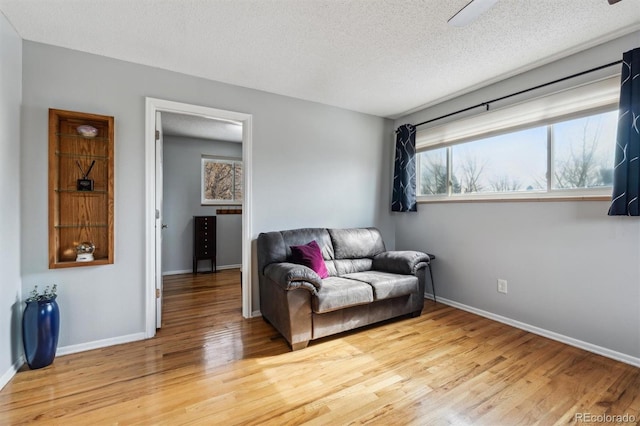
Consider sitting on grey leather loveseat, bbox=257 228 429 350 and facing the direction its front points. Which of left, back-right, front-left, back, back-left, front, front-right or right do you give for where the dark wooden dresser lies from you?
back

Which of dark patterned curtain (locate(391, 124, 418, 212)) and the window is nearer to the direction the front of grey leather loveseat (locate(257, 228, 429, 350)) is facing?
the window

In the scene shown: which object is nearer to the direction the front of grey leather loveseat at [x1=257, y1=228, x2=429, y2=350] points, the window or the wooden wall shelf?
the window

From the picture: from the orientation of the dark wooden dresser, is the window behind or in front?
in front

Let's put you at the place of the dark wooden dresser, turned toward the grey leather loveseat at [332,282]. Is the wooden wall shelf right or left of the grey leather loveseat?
right

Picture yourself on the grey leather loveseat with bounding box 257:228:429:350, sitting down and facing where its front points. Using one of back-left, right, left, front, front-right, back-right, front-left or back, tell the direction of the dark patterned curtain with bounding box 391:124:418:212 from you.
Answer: left

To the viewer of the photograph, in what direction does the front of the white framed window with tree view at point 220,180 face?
facing the viewer

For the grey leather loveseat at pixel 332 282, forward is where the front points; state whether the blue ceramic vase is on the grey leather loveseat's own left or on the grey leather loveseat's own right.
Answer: on the grey leather loveseat's own right

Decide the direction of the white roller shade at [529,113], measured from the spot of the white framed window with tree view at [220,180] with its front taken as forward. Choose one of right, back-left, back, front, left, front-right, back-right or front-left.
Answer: front-left

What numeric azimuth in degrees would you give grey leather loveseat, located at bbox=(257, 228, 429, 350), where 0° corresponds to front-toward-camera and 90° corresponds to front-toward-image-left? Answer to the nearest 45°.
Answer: approximately 315°
